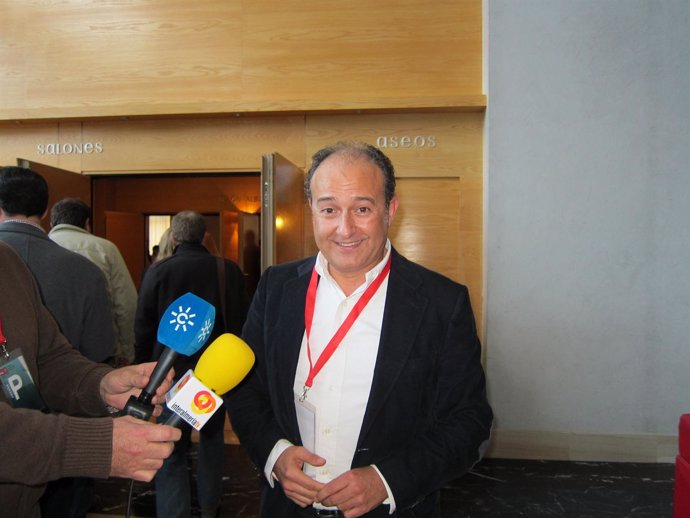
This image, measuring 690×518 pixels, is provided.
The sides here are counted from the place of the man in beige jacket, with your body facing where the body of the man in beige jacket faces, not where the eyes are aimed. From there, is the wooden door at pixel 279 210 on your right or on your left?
on your right

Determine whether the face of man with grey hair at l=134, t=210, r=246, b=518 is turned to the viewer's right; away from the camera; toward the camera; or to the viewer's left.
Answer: away from the camera

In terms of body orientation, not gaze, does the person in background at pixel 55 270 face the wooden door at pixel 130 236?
yes

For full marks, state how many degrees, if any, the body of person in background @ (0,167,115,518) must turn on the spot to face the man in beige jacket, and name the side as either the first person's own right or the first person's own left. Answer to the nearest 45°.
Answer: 0° — they already face them

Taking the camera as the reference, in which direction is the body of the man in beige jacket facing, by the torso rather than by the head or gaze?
away from the camera

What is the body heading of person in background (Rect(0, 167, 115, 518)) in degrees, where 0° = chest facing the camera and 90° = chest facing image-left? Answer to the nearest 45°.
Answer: approximately 180°

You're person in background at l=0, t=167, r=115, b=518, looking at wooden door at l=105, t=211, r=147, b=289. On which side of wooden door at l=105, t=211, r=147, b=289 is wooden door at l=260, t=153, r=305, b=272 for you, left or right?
right

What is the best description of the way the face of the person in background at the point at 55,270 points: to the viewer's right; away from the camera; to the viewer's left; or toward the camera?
away from the camera

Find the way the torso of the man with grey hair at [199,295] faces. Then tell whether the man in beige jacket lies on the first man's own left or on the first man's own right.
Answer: on the first man's own left

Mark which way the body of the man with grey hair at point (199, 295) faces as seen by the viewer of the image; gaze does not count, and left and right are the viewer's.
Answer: facing away from the viewer
